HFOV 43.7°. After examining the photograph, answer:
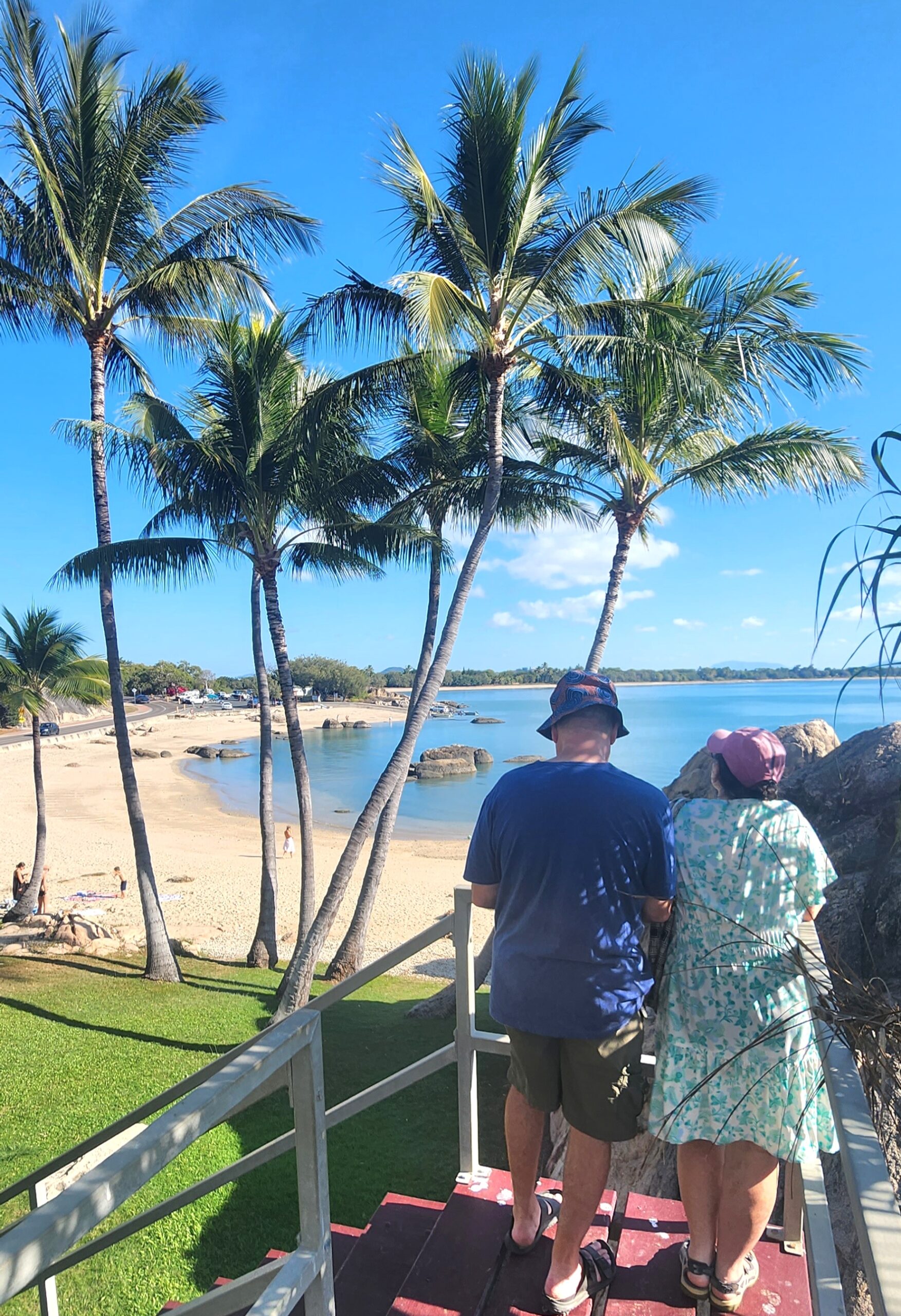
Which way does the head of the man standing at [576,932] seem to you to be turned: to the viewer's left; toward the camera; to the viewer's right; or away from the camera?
away from the camera

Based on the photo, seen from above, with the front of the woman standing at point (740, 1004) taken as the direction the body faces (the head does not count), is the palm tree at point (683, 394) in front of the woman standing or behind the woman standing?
in front

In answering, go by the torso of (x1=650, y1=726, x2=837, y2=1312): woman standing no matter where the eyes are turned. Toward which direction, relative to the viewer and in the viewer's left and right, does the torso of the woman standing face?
facing away from the viewer

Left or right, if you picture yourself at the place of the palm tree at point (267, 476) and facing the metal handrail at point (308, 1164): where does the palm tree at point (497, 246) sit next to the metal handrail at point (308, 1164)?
left

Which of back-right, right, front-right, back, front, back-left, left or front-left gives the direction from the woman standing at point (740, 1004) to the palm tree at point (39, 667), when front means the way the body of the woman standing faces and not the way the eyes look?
front-left

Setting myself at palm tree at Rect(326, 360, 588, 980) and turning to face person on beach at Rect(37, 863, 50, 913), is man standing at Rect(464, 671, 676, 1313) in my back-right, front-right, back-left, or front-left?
back-left

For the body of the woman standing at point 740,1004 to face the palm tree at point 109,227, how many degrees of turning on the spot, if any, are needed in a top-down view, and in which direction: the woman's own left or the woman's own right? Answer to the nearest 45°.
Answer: approximately 45° to the woman's own left

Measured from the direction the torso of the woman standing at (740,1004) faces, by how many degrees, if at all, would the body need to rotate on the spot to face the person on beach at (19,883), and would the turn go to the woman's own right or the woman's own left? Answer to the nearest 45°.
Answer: approximately 45° to the woman's own left

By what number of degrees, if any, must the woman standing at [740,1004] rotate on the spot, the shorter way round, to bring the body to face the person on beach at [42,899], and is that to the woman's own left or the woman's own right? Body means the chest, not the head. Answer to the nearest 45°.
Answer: approximately 45° to the woman's own left

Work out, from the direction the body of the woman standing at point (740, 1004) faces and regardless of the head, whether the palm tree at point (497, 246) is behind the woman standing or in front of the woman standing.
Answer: in front
